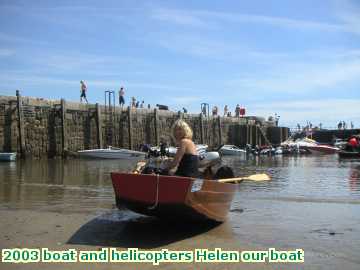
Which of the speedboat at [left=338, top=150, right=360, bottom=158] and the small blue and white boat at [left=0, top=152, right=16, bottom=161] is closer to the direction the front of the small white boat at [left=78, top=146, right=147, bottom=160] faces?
the small blue and white boat

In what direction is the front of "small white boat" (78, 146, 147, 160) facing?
to the viewer's left
